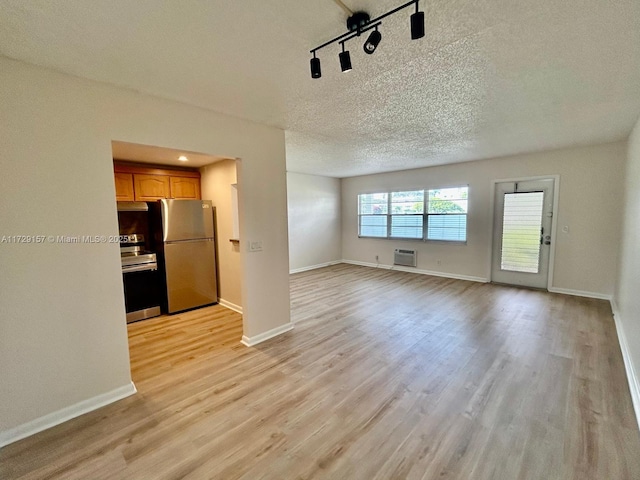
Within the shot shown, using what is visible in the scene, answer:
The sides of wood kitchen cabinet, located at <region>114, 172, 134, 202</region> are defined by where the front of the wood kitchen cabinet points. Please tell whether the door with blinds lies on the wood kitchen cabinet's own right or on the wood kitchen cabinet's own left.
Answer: on the wood kitchen cabinet's own left

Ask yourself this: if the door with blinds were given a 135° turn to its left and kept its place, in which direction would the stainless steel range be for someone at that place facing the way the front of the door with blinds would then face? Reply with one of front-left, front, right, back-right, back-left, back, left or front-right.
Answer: back

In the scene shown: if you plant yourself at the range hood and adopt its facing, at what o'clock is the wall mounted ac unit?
The wall mounted ac unit is roughly at 9 o'clock from the range hood.

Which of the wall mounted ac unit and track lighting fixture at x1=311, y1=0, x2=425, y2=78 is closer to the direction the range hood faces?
the track lighting fixture

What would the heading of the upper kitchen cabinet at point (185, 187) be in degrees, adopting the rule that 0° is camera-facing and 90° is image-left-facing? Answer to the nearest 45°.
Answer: approximately 0°

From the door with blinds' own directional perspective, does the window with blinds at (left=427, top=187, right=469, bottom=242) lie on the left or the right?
on its right

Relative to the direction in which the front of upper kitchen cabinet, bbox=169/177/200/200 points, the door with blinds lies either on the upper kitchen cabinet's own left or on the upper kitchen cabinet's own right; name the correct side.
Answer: on the upper kitchen cabinet's own left

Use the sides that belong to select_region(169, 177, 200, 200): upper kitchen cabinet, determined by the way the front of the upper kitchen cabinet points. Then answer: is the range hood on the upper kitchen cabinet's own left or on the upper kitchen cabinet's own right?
on the upper kitchen cabinet's own right
